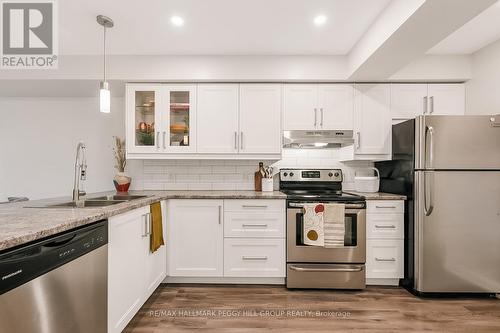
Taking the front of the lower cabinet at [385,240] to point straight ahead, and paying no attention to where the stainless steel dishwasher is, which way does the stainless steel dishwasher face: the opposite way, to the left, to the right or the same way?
to the left

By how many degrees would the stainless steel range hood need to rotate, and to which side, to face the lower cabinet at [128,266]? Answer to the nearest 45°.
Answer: approximately 45° to its right

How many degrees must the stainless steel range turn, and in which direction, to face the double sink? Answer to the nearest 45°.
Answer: approximately 45° to its right

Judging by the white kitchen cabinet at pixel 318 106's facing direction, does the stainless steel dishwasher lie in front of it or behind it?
in front

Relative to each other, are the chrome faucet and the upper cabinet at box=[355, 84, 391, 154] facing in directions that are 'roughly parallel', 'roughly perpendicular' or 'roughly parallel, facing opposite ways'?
roughly perpendicular

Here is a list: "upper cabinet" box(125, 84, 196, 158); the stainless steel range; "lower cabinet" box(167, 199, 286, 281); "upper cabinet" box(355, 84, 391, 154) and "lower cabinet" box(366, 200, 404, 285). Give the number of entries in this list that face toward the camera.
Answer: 5

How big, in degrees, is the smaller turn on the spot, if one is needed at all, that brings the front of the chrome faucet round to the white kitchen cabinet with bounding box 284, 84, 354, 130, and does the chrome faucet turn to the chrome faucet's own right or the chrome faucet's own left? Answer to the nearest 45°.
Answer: approximately 45° to the chrome faucet's own left

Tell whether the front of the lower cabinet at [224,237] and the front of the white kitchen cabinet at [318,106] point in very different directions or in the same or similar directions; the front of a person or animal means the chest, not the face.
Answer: same or similar directions

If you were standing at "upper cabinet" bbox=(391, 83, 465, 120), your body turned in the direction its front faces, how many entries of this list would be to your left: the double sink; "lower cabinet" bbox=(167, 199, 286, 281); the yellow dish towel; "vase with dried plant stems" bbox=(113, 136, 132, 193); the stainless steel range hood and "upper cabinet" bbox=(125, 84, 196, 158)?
0

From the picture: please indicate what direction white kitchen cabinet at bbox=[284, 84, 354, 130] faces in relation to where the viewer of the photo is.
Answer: facing the viewer

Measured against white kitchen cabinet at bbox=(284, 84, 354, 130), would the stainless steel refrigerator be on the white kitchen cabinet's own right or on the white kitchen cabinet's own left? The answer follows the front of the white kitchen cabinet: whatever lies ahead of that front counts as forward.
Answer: on the white kitchen cabinet's own left

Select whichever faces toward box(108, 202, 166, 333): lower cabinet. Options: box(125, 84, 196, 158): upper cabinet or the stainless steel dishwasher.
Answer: the upper cabinet

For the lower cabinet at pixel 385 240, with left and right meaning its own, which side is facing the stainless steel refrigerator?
left

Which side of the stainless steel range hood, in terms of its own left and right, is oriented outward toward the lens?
front

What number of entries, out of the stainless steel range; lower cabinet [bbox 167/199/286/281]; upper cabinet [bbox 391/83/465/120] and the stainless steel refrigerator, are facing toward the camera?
4

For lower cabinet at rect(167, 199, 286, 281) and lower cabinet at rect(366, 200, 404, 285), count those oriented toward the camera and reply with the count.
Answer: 2

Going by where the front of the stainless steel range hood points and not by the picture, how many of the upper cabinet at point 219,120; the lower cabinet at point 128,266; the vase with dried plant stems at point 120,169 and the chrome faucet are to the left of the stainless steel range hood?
0
